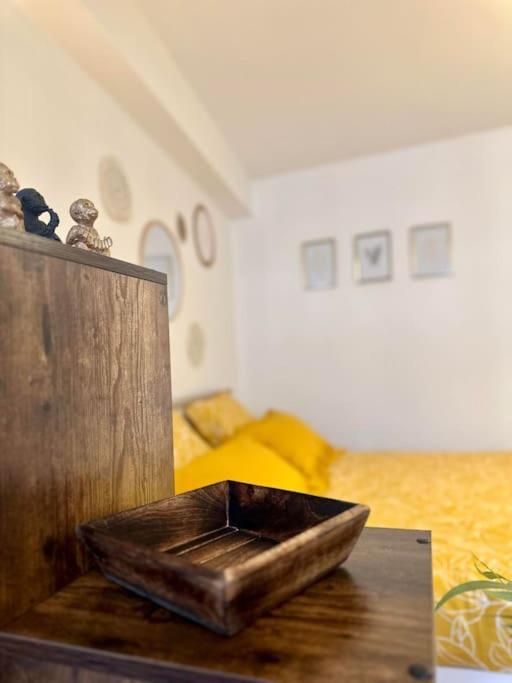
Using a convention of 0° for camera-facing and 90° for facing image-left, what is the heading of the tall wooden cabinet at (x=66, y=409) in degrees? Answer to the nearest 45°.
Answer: approximately 315°

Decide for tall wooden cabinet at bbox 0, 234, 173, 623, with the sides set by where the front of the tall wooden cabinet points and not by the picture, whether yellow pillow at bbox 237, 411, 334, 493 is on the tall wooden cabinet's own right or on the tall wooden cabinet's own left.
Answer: on the tall wooden cabinet's own left

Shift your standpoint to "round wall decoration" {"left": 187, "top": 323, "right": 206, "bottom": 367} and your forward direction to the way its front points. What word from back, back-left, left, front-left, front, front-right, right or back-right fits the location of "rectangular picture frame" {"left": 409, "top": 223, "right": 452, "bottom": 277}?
front-left

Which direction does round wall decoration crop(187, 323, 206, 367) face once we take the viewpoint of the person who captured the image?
facing the viewer and to the right of the viewer

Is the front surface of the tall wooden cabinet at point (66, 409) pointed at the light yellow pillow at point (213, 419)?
no

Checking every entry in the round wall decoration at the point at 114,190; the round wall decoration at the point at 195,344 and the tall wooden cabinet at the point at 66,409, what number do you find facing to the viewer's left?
0

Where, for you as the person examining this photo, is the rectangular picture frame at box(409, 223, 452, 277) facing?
facing the viewer

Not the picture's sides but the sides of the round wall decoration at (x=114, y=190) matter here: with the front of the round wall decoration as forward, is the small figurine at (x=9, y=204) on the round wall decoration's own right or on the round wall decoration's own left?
on the round wall decoration's own right

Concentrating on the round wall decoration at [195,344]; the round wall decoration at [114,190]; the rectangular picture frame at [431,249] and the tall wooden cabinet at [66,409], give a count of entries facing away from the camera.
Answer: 0

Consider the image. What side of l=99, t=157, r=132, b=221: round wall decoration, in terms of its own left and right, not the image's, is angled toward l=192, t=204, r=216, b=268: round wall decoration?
left

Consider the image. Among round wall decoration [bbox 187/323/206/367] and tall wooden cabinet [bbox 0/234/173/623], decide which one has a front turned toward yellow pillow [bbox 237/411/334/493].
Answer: the round wall decoration

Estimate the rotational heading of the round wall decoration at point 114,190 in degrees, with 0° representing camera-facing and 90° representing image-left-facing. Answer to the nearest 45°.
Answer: approximately 315°

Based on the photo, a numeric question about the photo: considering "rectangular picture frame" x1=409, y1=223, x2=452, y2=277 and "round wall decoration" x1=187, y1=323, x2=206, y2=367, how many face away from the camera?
0

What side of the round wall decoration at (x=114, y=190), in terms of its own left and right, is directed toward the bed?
front
